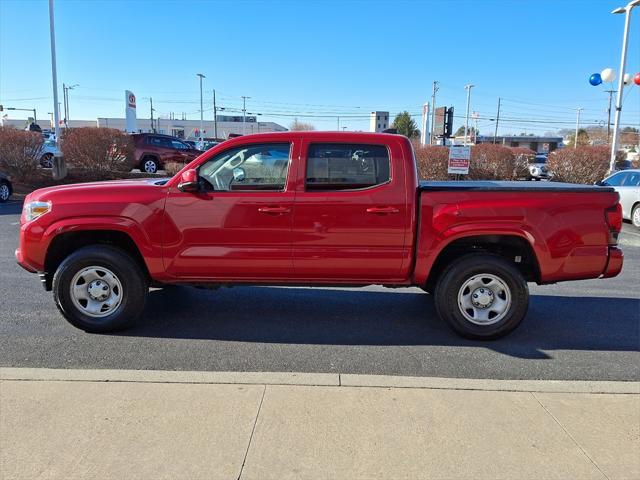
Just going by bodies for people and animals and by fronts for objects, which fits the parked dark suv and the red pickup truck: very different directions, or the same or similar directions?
very different directions

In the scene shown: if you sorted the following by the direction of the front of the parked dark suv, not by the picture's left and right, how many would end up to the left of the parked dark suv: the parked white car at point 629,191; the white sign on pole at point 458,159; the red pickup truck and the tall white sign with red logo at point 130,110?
1

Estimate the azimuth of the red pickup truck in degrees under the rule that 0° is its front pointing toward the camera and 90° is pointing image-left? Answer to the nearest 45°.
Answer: approximately 90°

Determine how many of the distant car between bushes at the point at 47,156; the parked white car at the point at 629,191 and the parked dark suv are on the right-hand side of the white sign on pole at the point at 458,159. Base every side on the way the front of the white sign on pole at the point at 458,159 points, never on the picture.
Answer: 2

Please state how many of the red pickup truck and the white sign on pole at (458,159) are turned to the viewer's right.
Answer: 0

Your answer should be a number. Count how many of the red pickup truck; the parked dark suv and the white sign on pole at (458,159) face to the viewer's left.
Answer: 1

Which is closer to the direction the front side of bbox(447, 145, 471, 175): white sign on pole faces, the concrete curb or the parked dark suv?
the concrete curb

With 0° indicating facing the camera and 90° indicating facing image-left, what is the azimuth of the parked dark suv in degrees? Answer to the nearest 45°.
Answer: approximately 270°

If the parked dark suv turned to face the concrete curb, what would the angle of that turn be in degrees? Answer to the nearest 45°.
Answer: approximately 90° to its right

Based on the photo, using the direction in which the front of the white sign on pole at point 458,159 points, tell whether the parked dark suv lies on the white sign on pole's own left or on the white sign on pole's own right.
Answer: on the white sign on pole's own right

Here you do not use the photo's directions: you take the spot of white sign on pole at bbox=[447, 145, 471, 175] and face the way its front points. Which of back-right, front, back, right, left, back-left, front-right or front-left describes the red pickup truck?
front

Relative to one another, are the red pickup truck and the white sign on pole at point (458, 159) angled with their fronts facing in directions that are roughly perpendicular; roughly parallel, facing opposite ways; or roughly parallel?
roughly perpendicular

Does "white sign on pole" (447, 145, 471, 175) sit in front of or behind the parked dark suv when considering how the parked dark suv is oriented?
in front

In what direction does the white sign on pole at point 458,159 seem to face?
toward the camera

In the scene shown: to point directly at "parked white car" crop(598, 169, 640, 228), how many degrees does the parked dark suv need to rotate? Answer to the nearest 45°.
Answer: approximately 45° to its right

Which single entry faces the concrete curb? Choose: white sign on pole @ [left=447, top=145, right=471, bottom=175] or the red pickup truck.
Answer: the white sign on pole

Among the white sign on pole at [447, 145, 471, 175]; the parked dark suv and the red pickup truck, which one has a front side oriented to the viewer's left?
the red pickup truck

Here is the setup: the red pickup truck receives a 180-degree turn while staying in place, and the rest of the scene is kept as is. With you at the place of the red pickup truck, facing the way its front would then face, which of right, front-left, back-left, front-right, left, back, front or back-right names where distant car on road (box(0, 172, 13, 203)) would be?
back-left

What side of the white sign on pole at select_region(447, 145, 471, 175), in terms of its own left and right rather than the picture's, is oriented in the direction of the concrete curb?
front
